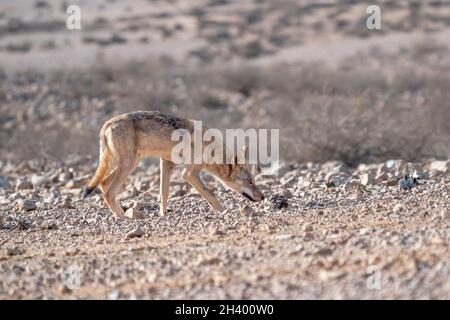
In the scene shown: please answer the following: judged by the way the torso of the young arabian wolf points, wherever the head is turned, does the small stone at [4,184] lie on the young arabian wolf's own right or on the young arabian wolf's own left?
on the young arabian wolf's own left

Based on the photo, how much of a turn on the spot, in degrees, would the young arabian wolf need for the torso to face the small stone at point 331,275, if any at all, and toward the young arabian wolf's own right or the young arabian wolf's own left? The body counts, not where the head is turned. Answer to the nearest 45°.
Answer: approximately 90° to the young arabian wolf's own right

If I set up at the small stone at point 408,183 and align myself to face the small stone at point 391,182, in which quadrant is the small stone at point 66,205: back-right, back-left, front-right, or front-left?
front-left

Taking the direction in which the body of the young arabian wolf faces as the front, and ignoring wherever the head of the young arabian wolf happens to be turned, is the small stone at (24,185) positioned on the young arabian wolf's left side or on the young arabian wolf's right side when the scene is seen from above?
on the young arabian wolf's left side

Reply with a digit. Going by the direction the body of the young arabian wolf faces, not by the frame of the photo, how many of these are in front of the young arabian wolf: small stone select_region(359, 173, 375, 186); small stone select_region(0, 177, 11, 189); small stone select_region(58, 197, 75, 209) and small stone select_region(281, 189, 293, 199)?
2

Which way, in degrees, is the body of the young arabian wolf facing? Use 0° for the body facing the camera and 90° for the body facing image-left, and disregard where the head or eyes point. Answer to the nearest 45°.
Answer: approximately 270°

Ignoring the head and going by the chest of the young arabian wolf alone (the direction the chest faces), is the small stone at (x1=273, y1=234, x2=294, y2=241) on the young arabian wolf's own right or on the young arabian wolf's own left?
on the young arabian wolf's own right

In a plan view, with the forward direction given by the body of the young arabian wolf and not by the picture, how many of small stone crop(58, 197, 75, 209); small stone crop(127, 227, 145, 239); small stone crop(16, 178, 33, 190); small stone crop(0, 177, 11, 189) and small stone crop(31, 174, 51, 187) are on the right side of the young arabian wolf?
1

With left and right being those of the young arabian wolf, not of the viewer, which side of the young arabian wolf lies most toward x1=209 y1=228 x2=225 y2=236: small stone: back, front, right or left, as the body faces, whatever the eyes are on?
right

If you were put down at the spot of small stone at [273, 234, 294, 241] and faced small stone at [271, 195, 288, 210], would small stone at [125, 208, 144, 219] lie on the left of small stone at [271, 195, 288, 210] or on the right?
left

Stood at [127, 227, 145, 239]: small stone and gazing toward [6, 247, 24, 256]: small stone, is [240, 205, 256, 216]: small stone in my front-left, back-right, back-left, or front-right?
back-right

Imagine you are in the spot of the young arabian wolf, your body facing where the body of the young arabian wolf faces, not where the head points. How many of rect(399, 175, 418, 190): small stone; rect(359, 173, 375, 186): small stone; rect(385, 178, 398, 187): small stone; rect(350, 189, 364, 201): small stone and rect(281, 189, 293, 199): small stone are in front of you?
5

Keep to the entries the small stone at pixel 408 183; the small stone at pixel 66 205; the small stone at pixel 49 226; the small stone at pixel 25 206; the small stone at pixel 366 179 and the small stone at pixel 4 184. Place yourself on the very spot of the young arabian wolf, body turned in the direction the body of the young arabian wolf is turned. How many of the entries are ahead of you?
2

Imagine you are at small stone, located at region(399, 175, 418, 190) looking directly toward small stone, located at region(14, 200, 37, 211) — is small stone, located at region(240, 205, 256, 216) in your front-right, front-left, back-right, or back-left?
front-left

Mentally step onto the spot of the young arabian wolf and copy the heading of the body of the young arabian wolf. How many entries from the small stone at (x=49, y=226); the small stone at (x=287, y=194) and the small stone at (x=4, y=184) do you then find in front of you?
1

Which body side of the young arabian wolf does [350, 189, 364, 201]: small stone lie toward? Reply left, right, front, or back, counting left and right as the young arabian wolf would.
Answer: front

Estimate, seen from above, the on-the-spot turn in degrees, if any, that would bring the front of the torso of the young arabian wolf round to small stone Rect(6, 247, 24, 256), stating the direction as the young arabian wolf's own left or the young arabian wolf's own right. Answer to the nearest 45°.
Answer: approximately 135° to the young arabian wolf's own right
